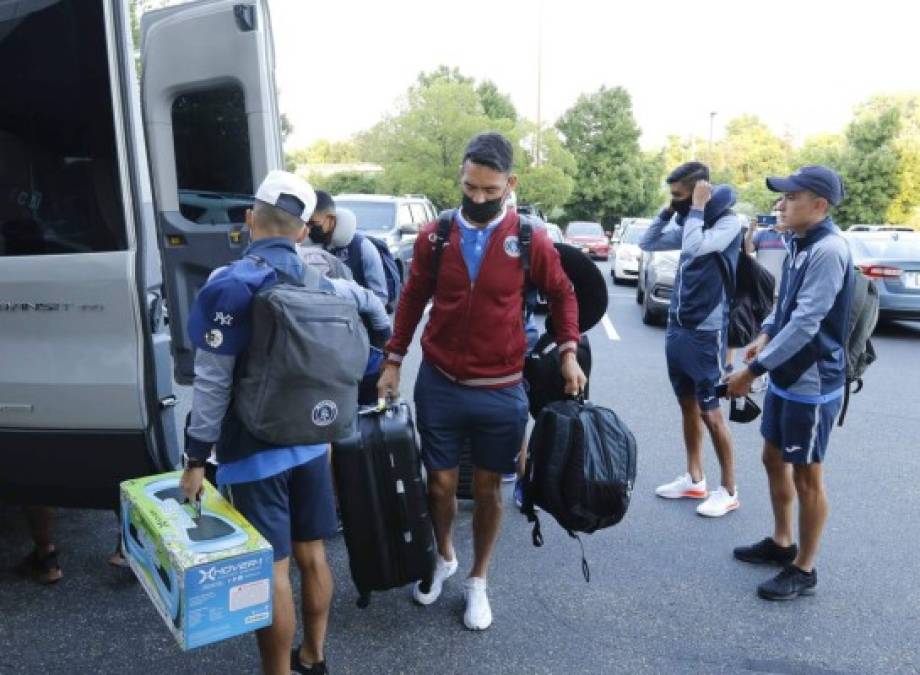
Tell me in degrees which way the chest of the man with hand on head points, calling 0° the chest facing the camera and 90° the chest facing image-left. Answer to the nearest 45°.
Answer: approximately 45°

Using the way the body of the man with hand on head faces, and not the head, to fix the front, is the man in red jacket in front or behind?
in front

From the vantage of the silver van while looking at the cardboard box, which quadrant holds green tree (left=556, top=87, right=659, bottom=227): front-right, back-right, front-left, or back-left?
back-left

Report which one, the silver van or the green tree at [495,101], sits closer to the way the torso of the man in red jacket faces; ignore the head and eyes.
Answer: the silver van

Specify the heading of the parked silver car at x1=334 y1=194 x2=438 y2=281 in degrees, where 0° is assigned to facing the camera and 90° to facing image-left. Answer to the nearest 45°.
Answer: approximately 45°

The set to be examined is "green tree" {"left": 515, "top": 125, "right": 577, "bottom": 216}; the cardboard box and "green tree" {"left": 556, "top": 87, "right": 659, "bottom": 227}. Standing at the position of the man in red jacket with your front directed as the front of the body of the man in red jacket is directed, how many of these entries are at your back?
2

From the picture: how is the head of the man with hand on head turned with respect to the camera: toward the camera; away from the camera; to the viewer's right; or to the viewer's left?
to the viewer's left

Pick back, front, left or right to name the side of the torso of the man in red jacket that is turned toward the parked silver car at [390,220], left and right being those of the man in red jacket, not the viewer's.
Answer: back
